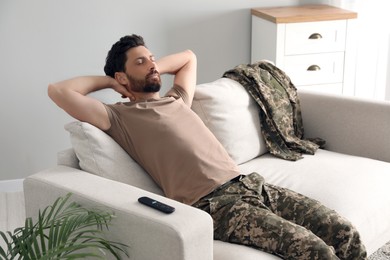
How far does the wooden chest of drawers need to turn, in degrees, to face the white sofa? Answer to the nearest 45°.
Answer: approximately 45° to its right

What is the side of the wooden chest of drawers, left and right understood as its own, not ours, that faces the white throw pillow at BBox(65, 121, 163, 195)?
right

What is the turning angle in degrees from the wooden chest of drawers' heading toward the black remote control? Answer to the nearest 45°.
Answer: approximately 45° to its right

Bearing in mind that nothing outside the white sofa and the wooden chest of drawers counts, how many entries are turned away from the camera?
0

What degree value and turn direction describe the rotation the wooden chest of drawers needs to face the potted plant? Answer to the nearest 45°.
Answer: approximately 45° to its right

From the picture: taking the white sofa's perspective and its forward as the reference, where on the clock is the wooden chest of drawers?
The wooden chest of drawers is roughly at 8 o'clock from the white sofa.

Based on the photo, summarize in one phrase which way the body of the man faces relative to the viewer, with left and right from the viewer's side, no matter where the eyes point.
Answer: facing the viewer and to the right of the viewer
